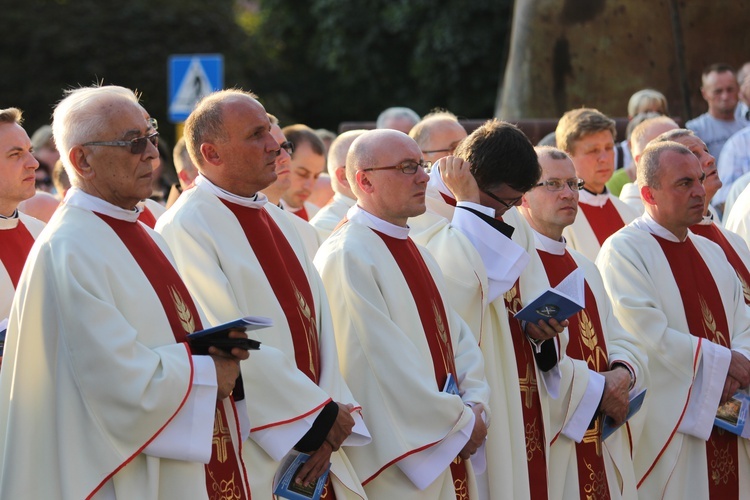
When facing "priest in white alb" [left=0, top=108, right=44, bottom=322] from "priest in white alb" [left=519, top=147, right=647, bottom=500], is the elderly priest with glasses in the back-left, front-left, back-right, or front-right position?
front-left

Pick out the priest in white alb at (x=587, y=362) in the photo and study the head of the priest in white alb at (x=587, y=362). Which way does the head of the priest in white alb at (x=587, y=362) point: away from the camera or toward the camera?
toward the camera

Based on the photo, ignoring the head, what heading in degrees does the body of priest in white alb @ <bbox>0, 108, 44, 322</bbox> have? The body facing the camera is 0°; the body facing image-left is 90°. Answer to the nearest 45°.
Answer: approximately 315°

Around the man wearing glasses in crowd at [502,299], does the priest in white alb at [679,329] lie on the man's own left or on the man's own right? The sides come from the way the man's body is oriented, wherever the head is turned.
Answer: on the man's own left

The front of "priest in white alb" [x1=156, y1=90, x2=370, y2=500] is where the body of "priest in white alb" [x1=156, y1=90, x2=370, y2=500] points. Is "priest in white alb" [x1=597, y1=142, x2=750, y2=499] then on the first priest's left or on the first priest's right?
on the first priest's left

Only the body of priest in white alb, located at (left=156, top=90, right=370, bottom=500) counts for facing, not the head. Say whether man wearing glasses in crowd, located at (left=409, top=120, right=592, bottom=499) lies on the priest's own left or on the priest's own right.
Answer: on the priest's own left

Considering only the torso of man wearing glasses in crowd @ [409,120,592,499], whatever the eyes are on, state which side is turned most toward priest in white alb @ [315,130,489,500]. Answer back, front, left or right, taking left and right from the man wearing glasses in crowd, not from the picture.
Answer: right

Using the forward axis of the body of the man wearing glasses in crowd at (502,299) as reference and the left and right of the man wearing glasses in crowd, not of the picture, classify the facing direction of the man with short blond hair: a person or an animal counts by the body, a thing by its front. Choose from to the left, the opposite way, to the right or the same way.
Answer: the same way

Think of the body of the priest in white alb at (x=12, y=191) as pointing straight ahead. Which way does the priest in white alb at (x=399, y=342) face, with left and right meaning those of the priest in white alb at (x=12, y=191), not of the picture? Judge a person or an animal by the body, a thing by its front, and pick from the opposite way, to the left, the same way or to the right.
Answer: the same way

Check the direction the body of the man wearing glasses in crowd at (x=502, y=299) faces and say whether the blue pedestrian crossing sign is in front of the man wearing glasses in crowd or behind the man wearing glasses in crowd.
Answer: behind

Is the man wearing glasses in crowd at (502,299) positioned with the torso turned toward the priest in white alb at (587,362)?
no

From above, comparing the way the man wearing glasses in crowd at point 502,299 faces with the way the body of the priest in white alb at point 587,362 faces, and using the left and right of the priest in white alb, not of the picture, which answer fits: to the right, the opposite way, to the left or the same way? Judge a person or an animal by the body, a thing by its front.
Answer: the same way

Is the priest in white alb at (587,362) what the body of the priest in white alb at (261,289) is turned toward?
no

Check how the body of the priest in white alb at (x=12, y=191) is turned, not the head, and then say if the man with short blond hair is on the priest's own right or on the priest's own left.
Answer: on the priest's own left
